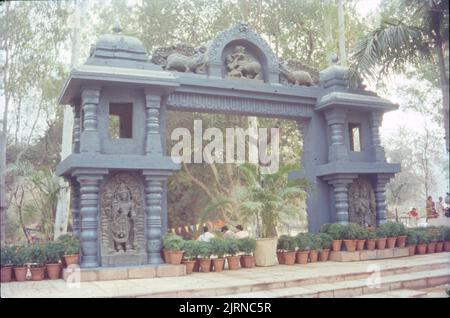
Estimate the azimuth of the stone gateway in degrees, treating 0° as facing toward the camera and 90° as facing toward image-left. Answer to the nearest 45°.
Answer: approximately 315°

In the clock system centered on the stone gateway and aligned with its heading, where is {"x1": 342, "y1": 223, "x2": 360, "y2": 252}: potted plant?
The potted plant is roughly at 10 o'clock from the stone gateway.

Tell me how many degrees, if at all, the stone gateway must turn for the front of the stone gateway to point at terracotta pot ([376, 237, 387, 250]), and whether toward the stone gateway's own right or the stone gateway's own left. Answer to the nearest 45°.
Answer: approximately 45° to the stone gateway's own left

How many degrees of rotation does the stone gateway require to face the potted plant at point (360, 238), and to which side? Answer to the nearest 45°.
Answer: approximately 45° to its left

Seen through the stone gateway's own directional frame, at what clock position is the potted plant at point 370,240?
The potted plant is roughly at 10 o'clock from the stone gateway.

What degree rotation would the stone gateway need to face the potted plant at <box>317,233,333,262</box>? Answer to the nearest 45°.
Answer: approximately 45° to its left
